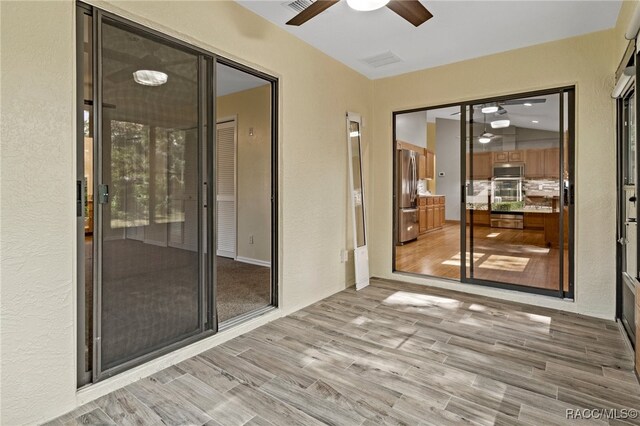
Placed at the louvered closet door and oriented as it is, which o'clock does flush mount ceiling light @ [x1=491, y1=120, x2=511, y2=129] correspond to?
The flush mount ceiling light is roughly at 9 o'clock from the louvered closet door.

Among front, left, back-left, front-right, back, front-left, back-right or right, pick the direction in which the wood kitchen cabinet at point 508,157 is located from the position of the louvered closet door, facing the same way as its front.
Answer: left

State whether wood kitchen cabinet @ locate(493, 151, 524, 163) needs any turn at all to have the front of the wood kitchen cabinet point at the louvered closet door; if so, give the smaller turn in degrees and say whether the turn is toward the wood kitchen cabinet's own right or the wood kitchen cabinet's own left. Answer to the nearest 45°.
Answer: approximately 90° to the wood kitchen cabinet's own right

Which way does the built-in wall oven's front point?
toward the camera

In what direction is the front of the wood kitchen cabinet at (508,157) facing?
toward the camera

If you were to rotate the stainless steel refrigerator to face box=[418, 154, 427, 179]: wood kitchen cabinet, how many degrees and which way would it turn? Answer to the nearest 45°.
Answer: approximately 135° to its left

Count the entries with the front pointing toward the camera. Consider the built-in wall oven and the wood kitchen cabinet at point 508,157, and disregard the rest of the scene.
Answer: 2

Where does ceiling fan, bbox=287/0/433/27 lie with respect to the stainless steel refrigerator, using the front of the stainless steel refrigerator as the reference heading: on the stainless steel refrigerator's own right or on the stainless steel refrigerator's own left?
on the stainless steel refrigerator's own right

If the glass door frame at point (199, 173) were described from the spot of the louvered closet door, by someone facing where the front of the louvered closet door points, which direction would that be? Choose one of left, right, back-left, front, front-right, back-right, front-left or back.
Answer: front-left

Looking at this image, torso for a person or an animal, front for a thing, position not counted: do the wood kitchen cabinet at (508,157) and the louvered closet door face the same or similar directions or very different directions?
same or similar directions
